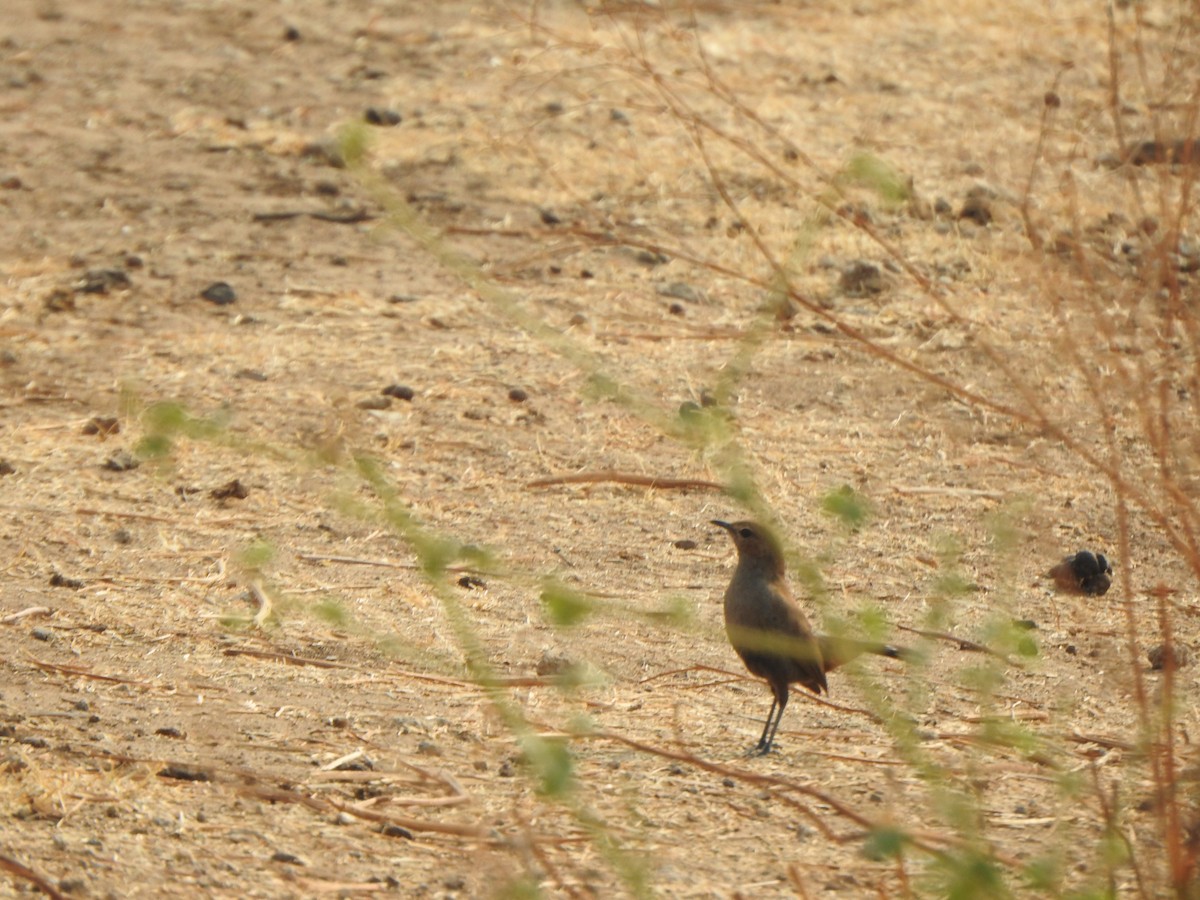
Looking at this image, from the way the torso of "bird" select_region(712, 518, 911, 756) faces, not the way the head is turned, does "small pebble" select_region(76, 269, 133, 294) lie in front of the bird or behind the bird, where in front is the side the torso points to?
in front

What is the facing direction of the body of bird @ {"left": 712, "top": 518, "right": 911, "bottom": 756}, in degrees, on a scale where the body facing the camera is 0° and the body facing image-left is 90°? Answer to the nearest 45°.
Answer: approximately 90°

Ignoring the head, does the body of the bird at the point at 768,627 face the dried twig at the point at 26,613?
yes

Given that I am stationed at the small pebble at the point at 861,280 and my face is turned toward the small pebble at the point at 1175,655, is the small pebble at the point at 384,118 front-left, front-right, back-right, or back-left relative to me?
back-right

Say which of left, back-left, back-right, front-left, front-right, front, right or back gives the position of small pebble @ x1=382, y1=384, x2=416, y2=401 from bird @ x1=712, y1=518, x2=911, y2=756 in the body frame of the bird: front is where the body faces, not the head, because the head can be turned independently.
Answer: front-right

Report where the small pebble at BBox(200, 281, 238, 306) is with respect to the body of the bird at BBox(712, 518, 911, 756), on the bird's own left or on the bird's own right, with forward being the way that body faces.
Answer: on the bird's own right

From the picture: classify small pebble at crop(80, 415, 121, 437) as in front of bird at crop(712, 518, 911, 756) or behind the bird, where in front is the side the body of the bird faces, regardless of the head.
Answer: in front

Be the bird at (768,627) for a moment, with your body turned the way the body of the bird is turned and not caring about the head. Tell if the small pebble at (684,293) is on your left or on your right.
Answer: on your right

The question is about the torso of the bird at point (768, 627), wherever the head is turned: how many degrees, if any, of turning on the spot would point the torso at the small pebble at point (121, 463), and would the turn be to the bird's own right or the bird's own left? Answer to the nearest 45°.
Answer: approximately 45° to the bird's own right

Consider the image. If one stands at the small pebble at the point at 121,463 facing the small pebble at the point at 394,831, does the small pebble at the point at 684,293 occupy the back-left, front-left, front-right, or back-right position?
back-left

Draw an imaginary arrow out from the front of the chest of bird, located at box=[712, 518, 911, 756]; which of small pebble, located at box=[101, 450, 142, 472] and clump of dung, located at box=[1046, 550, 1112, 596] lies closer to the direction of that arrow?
the small pebble
